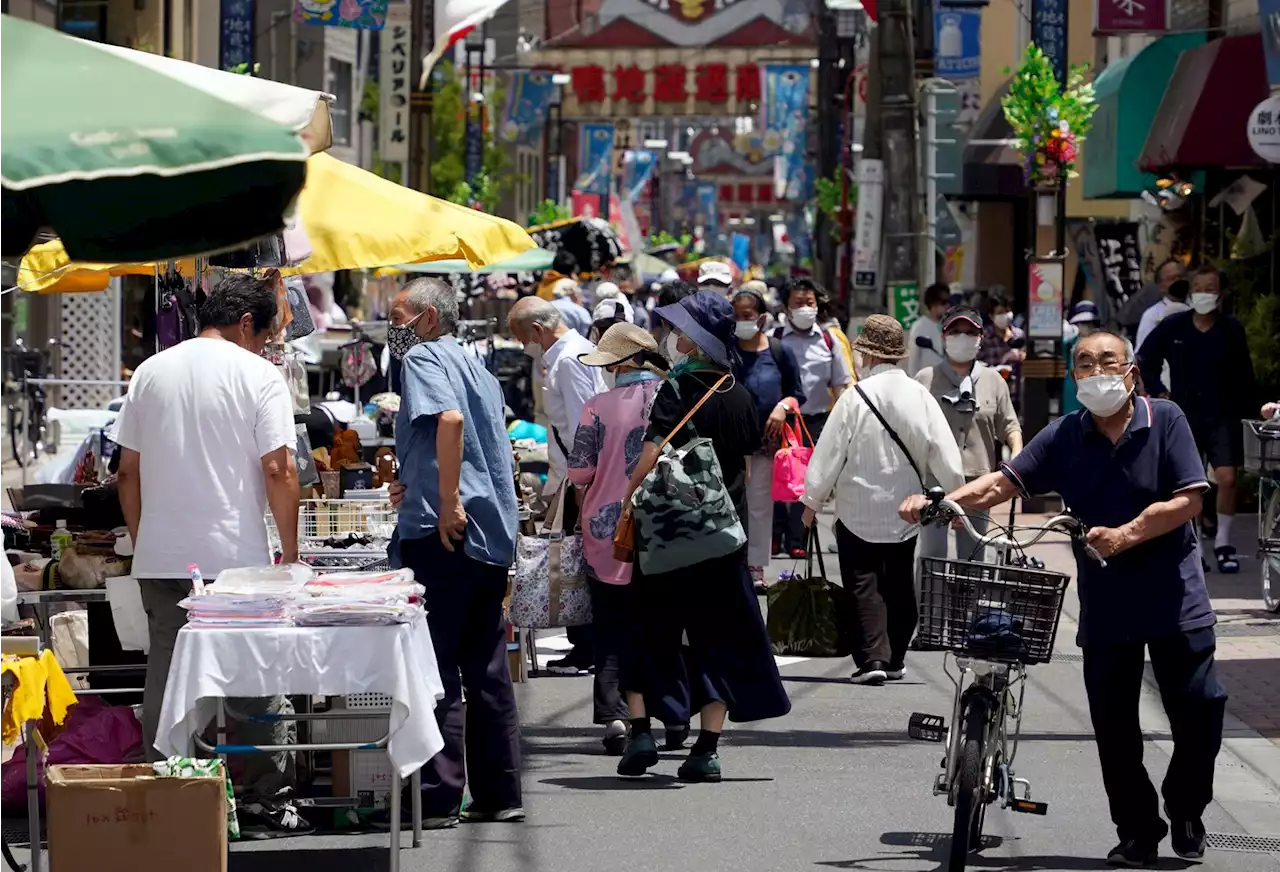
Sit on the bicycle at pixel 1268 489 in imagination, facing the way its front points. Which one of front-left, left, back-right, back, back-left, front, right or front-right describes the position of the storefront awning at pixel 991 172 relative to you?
back

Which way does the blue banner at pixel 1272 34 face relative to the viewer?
toward the camera

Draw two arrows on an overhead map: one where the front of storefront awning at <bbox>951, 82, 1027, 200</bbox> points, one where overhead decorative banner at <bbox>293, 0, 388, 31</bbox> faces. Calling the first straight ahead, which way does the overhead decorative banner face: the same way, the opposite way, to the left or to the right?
to the left

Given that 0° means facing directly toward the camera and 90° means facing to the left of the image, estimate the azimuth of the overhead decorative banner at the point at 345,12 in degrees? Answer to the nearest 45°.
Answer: approximately 0°

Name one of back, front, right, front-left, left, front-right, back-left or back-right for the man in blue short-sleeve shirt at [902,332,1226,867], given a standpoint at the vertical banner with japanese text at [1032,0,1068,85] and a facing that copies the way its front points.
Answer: front

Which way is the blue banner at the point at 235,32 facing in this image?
toward the camera

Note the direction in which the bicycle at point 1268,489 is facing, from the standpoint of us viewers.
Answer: facing the viewer

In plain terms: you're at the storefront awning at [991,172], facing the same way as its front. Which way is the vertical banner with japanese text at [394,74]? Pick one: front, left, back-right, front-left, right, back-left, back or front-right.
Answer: front

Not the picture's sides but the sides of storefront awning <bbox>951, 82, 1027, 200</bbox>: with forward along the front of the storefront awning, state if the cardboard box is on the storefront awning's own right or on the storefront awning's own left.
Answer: on the storefront awning's own left

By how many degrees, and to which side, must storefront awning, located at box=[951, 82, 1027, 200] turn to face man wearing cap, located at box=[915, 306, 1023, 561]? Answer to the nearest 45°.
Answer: approximately 90° to its left

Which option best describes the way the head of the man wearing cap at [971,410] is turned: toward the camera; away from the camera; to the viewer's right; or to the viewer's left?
toward the camera

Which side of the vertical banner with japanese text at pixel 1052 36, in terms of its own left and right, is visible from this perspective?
front

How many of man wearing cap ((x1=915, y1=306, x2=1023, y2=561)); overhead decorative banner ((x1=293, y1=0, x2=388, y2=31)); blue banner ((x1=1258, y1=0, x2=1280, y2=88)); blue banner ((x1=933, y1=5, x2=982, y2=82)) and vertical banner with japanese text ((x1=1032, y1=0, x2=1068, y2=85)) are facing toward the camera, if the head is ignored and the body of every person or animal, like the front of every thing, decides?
5

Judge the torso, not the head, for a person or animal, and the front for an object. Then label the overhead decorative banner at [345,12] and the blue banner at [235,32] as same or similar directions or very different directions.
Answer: same or similar directions

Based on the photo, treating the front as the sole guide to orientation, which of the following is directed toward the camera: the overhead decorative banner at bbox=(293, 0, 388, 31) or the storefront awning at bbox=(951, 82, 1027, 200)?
the overhead decorative banner
